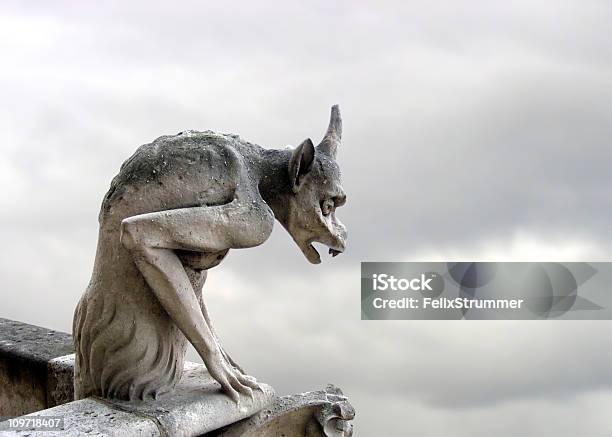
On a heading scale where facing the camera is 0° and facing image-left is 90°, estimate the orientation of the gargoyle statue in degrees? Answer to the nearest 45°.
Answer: approximately 270°
